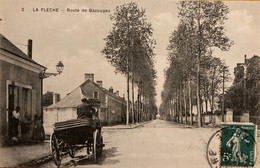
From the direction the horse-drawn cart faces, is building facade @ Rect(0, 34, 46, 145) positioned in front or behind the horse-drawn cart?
in front

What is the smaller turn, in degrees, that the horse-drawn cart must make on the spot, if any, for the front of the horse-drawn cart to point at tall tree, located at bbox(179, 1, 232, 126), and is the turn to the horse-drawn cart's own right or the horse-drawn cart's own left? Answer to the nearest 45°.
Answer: approximately 45° to the horse-drawn cart's own right

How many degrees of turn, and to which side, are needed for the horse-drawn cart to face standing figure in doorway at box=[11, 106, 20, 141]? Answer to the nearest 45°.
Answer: approximately 45° to its left
